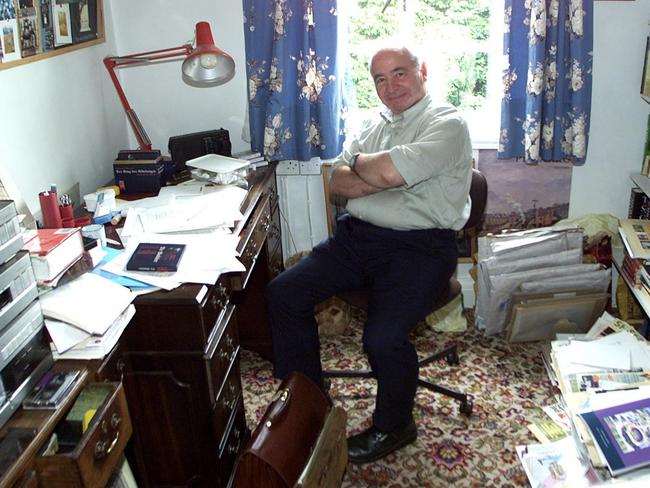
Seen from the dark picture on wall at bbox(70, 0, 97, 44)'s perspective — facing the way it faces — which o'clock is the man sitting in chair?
The man sitting in chair is roughly at 12 o'clock from the dark picture on wall.

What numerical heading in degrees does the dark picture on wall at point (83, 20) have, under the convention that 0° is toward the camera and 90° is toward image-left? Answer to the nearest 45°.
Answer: approximately 315°

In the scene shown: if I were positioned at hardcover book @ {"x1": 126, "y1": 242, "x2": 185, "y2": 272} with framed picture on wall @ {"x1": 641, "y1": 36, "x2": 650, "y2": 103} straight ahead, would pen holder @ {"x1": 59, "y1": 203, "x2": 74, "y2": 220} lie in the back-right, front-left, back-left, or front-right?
back-left

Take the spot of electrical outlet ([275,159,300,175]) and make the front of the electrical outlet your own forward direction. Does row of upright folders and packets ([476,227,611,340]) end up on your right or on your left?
on your left

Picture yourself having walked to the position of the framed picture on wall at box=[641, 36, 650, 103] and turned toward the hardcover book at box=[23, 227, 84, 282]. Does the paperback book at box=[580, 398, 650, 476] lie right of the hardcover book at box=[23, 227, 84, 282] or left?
left

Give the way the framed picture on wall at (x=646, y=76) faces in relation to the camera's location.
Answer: facing to the left of the viewer

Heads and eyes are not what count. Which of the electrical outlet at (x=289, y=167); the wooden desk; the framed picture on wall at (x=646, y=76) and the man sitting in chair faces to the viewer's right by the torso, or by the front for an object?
the wooden desk
